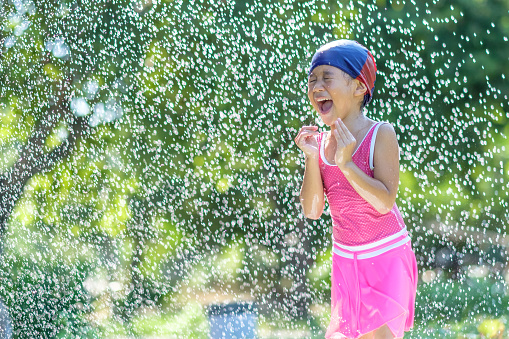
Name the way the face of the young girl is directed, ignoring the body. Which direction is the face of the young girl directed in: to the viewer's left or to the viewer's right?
to the viewer's left

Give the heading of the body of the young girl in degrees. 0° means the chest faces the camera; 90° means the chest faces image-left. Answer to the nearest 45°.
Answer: approximately 45°
